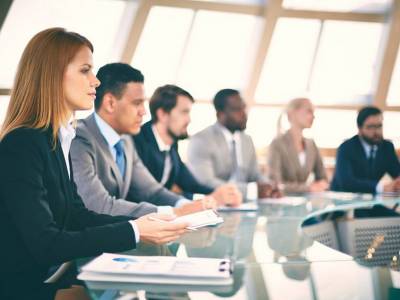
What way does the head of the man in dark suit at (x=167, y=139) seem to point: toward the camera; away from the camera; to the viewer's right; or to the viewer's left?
to the viewer's right

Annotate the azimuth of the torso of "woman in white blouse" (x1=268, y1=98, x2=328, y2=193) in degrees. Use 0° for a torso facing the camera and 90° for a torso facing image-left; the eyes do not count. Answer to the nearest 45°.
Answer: approximately 315°

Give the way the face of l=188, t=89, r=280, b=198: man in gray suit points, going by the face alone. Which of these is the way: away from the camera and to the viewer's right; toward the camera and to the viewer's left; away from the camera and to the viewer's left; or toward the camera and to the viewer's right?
toward the camera and to the viewer's right

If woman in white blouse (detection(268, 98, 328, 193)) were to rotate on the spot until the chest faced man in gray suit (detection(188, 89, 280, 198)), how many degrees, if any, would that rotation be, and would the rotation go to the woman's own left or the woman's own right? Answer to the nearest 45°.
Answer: approximately 90° to the woman's own right

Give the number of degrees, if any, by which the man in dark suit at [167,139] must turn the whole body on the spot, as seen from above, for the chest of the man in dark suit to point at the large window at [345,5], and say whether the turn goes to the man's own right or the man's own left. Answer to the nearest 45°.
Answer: approximately 90° to the man's own left

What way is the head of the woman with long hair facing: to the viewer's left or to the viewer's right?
to the viewer's right

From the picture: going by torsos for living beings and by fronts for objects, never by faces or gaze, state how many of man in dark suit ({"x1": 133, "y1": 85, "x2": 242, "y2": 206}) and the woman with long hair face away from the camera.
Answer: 0

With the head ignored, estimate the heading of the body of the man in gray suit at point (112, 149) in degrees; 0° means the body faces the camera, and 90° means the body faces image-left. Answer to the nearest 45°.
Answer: approximately 315°

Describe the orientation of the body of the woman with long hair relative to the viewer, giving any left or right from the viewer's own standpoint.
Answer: facing to the right of the viewer

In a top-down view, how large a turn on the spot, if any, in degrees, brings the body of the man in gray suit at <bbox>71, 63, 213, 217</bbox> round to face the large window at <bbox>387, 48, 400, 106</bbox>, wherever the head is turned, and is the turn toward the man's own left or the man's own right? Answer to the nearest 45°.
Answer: approximately 90° to the man's own left

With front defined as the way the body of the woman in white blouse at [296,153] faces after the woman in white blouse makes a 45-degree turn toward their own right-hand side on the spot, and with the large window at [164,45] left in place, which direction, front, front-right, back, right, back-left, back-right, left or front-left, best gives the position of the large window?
back-right
